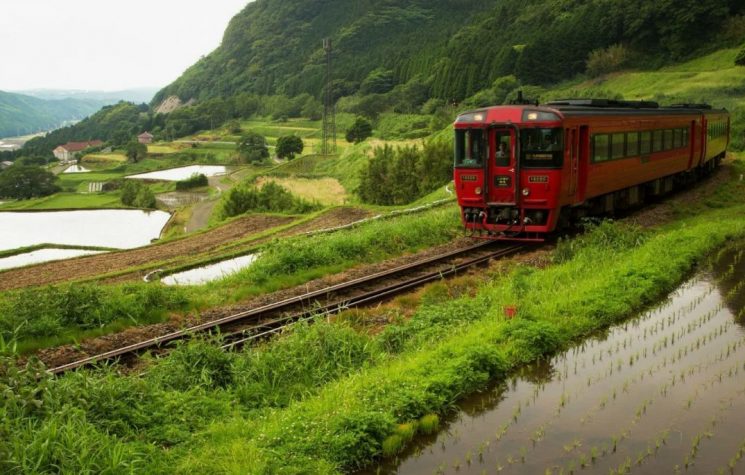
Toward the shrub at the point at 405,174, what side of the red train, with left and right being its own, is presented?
right

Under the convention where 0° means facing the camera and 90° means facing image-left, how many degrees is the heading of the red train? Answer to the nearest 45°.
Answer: approximately 45°

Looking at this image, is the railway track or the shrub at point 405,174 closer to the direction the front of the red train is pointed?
the railway track

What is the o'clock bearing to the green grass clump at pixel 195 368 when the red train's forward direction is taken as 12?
The green grass clump is roughly at 11 o'clock from the red train.

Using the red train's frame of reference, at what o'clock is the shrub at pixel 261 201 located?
The shrub is roughly at 3 o'clock from the red train.

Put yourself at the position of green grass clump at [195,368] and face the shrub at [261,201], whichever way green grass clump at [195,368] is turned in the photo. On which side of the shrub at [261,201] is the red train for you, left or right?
right
